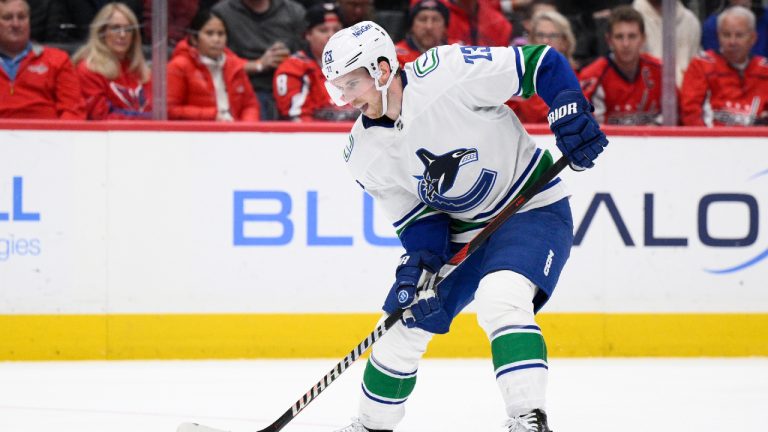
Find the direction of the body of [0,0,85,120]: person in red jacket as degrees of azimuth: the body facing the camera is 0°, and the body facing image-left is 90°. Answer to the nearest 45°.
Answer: approximately 0°

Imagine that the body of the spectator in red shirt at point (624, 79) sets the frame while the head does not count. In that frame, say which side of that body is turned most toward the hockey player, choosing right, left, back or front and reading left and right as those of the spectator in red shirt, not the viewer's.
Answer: front

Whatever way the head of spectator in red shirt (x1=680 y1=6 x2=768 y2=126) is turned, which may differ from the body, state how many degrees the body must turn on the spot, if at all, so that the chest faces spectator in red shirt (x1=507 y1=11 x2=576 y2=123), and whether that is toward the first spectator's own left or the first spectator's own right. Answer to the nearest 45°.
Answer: approximately 90° to the first spectator's own right

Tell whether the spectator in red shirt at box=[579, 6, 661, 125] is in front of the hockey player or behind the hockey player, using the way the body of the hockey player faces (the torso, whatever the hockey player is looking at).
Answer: behind

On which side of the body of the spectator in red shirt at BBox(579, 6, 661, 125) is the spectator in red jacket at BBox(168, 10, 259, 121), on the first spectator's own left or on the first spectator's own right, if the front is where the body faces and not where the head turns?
on the first spectator's own right

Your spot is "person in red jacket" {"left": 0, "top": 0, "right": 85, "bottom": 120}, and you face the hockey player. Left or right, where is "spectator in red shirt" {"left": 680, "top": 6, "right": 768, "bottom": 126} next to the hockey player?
left

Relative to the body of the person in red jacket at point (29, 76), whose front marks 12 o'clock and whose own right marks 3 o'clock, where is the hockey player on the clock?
The hockey player is roughly at 11 o'clock from the person in red jacket.

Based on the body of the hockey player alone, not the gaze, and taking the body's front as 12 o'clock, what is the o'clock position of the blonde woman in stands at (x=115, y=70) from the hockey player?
The blonde woman in stands is roughly at 3 o'clock from the hockey player.

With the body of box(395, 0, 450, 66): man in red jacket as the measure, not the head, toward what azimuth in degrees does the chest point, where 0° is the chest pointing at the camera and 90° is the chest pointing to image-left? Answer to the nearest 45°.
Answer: approximately 0°

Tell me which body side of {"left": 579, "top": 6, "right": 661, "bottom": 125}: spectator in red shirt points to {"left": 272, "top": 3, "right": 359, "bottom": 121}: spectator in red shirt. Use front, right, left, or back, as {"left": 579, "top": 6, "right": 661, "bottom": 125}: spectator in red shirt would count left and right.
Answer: right
